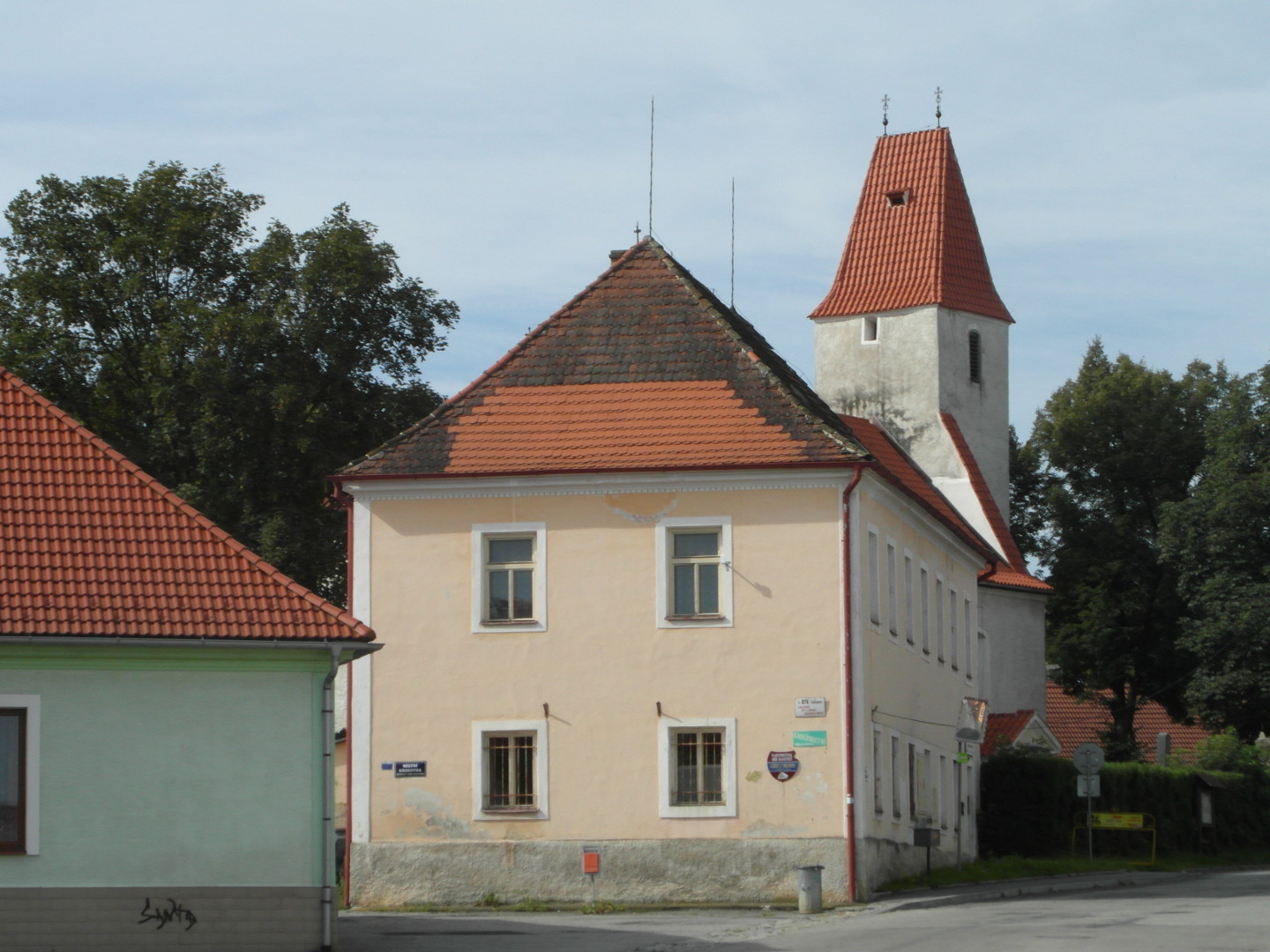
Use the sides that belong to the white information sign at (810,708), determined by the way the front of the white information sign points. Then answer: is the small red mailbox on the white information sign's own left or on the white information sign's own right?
on the white information sign's own right

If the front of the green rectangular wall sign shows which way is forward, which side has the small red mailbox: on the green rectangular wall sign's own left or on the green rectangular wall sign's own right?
on the green rectangular wall sign's own right

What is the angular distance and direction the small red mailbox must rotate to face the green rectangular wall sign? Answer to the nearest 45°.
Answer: approximately 90° to its left

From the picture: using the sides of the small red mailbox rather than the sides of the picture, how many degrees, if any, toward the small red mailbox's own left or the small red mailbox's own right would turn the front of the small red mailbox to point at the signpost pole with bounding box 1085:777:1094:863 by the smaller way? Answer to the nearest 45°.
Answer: approximately 135° to the small red mailbox's own left

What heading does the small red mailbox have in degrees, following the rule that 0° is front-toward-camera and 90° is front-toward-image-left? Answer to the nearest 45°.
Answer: approximately 0°

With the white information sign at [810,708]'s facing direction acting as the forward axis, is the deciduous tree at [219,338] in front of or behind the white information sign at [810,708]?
behind

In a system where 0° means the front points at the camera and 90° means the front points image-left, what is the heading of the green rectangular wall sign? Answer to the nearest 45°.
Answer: approximately 0°
